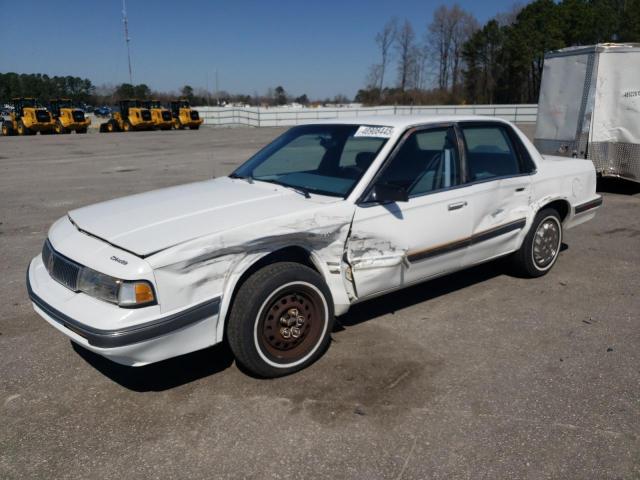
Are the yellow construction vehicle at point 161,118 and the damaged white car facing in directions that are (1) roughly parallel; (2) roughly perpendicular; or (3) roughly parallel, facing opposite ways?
roughly perpendicular

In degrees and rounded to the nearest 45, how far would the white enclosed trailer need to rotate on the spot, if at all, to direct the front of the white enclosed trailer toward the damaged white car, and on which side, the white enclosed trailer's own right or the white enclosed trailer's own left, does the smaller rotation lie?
approximately 45° to the white enclosed trailer's own left

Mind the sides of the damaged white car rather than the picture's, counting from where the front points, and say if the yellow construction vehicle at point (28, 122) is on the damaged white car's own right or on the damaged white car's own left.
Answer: on the damaged white car's own right

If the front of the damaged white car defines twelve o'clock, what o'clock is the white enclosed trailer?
The white enclosed trailer is roughly at 6 o'clock from the damaged white car.

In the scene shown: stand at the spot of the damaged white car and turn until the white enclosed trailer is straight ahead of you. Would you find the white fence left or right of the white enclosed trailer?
left

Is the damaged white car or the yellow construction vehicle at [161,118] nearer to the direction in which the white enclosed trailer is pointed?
the damaged white car

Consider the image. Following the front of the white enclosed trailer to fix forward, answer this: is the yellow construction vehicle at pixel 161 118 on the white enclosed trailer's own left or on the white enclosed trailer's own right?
on the white enclosed trailer's own right
